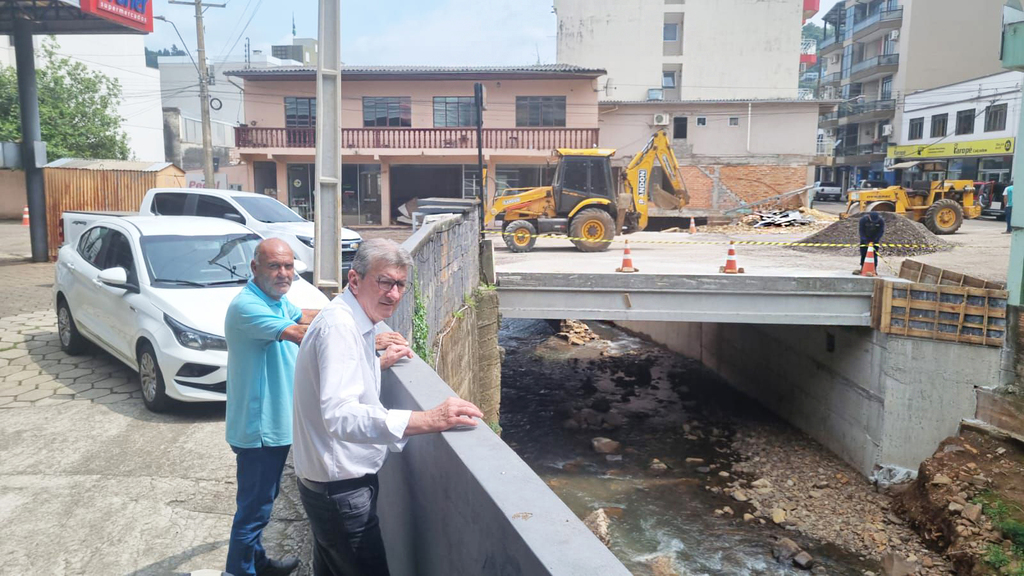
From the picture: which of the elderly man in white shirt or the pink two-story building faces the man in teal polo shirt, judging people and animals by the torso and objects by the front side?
the pink two-story building

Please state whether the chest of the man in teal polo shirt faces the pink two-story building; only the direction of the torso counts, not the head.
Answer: no

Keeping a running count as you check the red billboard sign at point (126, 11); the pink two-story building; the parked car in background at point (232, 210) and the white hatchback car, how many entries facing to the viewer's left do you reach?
0

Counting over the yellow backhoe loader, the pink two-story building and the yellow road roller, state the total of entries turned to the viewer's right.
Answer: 0

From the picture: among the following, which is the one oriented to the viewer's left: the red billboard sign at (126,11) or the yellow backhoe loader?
the yellow backhoe loader

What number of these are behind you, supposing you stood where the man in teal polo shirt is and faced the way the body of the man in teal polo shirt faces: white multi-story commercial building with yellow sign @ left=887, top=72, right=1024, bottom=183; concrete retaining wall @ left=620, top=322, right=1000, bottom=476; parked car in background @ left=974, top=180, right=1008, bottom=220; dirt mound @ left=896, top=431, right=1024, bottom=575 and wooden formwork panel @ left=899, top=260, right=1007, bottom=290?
0

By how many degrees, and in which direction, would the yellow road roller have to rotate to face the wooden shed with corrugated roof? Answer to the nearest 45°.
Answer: approximately 45° to its left

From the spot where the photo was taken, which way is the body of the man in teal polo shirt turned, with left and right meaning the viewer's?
facing to the right of the viewer

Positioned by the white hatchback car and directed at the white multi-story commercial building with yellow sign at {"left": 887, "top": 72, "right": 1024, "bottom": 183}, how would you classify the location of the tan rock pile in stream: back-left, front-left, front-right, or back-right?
front-left

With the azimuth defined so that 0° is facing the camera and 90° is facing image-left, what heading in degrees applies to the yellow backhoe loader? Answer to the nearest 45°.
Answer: approximately 90°

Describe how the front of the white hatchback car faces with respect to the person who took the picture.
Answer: facing the viewer and to the right of the viewer

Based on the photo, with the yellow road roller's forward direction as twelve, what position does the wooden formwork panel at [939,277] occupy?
The wooden formwork panel is roughly at 9 o'clock from the yellow road roller.

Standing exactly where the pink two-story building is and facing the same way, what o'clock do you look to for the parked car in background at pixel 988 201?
The parked car in background is roughly at 9 o'clock from the pink two-story building.

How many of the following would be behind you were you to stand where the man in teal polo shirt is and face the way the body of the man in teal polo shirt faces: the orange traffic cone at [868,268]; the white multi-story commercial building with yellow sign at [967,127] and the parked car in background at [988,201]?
0

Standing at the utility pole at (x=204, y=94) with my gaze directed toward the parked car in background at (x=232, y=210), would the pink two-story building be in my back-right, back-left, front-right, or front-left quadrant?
back-left

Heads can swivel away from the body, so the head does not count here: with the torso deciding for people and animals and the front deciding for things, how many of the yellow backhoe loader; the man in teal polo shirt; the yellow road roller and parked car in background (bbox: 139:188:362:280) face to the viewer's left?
2

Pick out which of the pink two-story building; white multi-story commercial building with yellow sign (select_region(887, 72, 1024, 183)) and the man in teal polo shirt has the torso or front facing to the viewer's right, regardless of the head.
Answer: the man in teal polo shirt

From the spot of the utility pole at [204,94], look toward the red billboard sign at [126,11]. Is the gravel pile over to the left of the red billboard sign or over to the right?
left

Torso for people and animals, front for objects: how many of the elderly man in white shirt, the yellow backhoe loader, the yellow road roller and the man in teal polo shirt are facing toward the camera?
0
